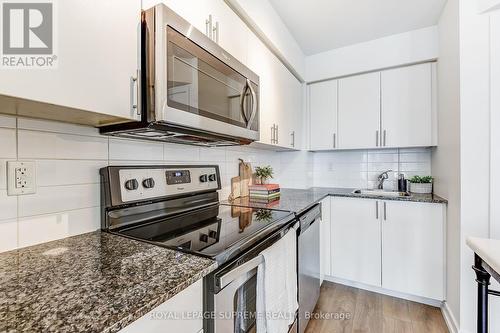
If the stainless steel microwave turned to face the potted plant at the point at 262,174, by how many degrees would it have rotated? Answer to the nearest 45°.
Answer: approximately 90° to its left

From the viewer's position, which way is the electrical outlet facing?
facing the viewer

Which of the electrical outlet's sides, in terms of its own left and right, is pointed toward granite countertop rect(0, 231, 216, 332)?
front

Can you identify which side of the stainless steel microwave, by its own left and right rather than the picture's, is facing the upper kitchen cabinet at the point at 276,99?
left

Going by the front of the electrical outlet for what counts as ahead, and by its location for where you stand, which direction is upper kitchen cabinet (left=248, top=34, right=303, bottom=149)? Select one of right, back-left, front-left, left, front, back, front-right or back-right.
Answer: left

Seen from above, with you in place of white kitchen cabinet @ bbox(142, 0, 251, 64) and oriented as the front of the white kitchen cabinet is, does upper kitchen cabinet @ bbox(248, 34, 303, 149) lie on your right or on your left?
on your left

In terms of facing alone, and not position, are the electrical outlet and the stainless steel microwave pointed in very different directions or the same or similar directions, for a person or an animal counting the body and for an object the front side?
same or similar directions

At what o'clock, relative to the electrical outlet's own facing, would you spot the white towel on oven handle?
The white towel on oven handle is roughly at 10 o'clock from the electrical outlet.
